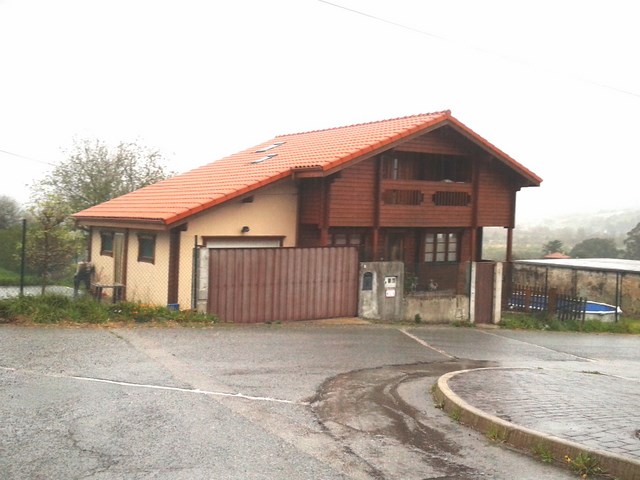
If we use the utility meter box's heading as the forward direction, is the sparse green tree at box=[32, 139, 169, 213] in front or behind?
behind

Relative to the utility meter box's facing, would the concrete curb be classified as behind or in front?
in front

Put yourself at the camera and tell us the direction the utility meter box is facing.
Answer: facing the viewer

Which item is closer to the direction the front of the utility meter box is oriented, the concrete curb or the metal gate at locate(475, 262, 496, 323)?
the concrete curb

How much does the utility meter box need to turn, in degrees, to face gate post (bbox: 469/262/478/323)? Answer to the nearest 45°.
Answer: approximately 135° to its left

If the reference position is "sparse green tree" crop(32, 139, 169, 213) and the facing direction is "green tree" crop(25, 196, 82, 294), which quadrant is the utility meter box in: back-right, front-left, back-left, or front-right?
front-left

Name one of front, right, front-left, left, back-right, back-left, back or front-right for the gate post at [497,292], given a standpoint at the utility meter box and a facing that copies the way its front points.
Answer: back-left

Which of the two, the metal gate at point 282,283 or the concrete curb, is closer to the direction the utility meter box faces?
the concrete curb

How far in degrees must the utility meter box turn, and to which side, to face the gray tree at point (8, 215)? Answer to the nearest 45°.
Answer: approximately 135° to its right

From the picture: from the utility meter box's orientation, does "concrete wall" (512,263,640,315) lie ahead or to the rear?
to the rear

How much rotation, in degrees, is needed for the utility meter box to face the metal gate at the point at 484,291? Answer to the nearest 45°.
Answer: approximately 135° to its left

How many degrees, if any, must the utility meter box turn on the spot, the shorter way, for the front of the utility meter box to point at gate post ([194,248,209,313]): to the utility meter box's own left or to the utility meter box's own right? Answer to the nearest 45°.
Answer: approximately 45° to the utility meter box's own right

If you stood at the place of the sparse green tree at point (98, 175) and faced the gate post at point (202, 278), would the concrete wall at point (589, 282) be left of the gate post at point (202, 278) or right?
left
